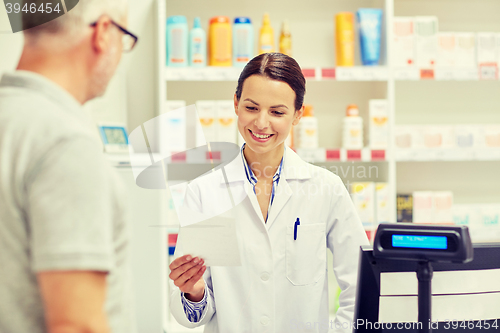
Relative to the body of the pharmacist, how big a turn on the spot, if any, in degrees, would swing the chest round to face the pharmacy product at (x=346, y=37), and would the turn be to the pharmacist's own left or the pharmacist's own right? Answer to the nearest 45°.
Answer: approximately 135° to the pharmacist's own left

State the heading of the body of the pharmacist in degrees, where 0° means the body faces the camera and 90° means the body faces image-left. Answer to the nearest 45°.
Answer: approximately 0°

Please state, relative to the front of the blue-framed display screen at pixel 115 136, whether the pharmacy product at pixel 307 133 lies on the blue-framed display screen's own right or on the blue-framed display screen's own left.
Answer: on the blue-framed display screen's own left

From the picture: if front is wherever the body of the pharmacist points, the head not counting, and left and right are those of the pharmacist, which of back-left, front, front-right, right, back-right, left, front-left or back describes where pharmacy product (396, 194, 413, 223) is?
back-left

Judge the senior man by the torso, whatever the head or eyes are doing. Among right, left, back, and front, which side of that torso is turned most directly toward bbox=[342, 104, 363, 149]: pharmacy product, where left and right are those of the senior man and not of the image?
front

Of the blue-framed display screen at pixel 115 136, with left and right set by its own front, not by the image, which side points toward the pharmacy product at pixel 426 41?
left

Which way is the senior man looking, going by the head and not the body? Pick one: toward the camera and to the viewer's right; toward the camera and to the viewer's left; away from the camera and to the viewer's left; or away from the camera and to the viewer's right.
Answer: away from the camera and to the viewer's right

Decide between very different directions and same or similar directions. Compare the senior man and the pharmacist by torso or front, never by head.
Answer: very different directions

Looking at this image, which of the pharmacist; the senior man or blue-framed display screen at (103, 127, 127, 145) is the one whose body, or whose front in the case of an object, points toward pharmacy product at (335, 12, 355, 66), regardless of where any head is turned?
the senior man
